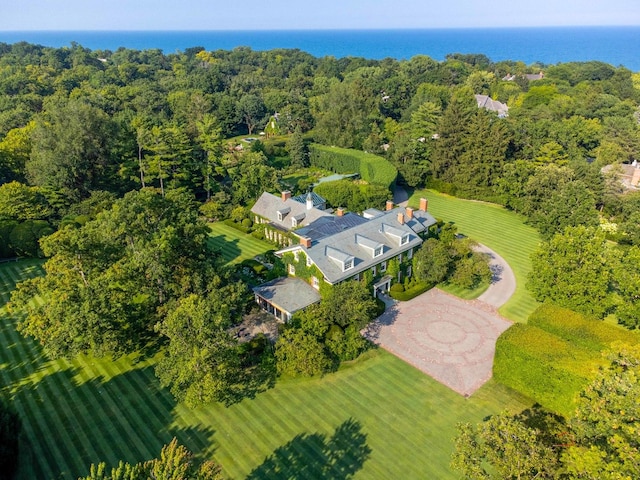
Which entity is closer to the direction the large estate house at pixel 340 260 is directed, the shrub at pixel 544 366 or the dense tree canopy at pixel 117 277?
the shrub

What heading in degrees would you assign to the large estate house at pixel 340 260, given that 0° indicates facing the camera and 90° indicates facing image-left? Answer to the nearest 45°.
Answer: approximately 315°

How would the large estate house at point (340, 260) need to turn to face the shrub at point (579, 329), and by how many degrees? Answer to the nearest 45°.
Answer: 0° — it already faces it

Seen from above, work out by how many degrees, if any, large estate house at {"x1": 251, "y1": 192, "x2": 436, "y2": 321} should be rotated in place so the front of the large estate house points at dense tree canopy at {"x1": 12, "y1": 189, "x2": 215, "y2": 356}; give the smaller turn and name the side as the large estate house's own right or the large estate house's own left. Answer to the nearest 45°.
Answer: approximately 90° to the large estate house's own right

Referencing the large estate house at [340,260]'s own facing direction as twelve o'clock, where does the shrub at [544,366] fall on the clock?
The shrub is roughly at 12 o'clock from the large estate house.

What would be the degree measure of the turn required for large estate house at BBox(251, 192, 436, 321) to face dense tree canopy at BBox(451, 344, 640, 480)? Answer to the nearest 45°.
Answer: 0° — it already faces it
